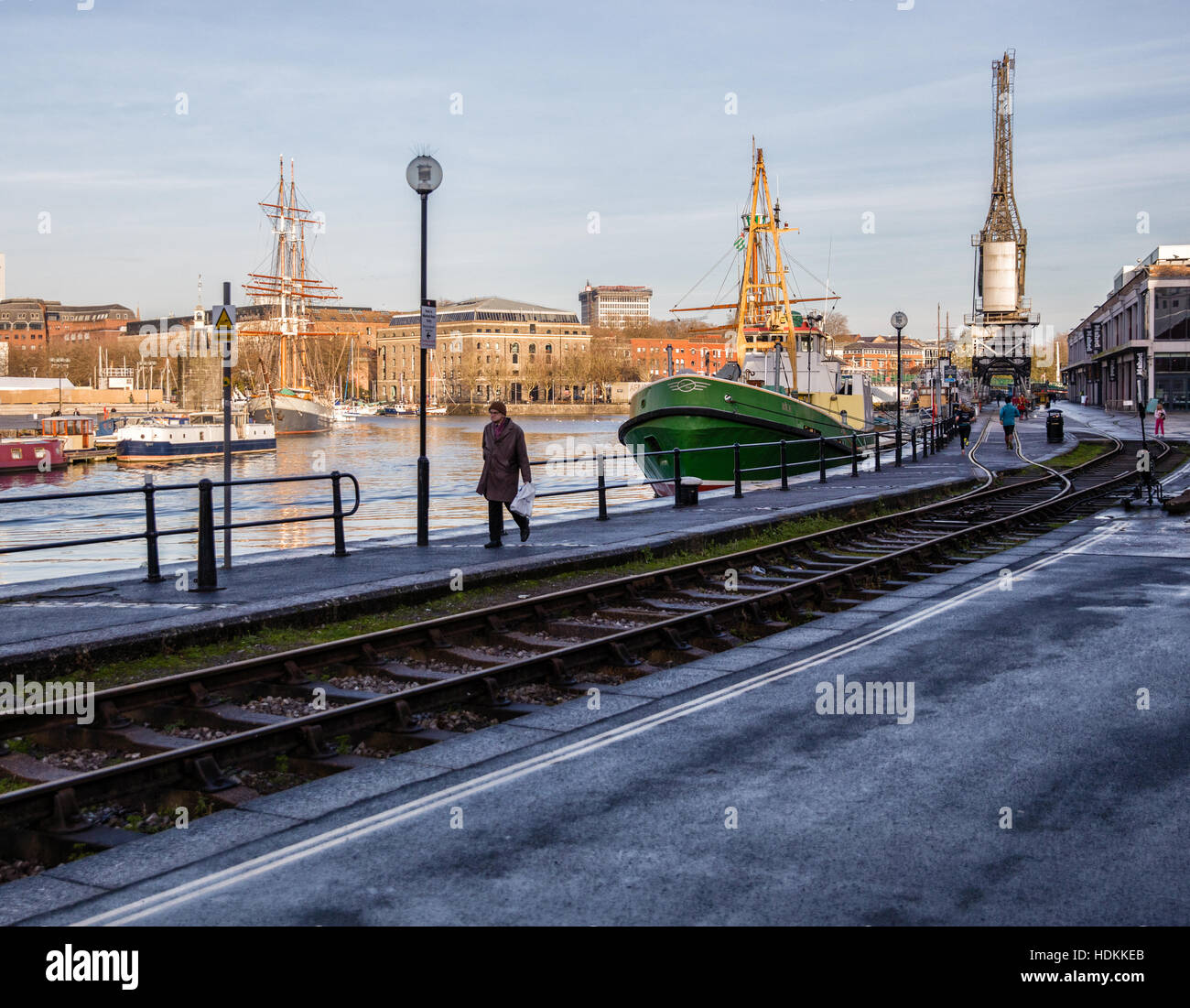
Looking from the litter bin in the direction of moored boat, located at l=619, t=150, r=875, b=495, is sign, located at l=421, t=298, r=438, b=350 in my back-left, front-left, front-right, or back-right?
front-left

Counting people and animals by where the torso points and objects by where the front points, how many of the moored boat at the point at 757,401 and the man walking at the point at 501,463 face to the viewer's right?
0

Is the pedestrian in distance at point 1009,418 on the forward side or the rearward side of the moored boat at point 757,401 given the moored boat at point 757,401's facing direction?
on the rearward side

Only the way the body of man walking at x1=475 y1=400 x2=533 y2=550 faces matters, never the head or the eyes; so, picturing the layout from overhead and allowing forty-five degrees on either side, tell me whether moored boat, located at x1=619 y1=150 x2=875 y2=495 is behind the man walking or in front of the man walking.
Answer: behind

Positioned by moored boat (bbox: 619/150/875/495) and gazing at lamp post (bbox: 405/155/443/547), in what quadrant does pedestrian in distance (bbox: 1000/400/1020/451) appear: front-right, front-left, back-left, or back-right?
back-left

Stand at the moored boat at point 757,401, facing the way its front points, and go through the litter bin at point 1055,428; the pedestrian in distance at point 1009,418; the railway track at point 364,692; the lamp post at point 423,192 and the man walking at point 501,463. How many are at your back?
2

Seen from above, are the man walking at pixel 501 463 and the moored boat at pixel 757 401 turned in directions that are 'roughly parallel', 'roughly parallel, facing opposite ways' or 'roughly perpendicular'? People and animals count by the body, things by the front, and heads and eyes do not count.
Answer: roughly parallel

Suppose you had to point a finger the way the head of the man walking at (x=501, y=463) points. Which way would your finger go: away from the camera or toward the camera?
toward the camera

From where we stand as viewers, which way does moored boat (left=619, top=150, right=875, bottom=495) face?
facing the viewer and to the left of the viewer

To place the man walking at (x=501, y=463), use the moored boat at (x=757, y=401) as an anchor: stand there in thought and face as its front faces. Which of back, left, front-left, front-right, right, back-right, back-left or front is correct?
front-left

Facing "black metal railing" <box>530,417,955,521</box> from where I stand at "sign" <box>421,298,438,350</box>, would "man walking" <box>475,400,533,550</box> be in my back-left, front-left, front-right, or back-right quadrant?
front-right

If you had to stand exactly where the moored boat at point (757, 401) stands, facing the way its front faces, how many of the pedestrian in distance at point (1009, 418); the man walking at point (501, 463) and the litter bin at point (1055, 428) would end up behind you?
2

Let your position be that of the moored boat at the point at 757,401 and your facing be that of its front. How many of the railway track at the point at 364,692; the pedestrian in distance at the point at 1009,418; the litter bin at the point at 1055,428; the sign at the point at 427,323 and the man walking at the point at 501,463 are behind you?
2
